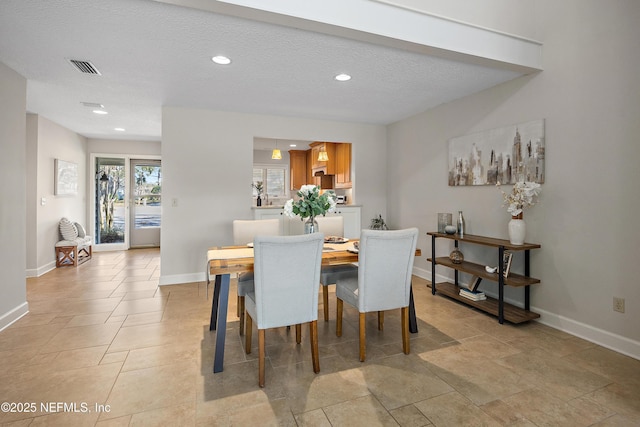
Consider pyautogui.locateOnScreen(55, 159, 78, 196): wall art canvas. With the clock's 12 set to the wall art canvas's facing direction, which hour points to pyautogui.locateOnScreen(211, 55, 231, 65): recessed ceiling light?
The recessed ceiling light is roughly at 1 o'clock from the wall art canvas.

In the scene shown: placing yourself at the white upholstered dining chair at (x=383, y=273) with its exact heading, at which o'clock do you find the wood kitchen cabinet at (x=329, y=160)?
The wood kitchen cabinet is roughly at 1 o'clock from the white upholstered dining chair.

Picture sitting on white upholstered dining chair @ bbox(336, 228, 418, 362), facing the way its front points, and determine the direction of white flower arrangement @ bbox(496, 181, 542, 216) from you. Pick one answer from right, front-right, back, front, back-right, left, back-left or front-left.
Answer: right

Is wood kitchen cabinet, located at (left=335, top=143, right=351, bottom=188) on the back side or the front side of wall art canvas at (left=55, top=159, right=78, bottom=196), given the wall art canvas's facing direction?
on the front side

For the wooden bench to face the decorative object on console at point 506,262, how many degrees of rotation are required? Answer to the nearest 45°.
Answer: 0° — it already faces it

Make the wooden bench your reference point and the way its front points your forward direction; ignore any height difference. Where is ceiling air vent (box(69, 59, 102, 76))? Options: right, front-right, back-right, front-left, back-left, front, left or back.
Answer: front-right

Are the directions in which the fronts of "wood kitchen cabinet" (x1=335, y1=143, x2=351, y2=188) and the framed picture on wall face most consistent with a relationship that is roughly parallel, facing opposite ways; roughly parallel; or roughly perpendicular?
roughly perpendicular

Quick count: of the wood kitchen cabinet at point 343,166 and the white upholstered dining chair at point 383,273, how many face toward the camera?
1

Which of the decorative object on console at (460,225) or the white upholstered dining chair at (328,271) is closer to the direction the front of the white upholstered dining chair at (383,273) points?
the white upholstered dining chair

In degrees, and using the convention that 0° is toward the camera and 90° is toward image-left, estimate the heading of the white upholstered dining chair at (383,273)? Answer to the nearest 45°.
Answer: approximately 135°

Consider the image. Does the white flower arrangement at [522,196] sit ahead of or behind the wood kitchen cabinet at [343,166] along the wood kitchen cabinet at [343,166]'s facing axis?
ahead

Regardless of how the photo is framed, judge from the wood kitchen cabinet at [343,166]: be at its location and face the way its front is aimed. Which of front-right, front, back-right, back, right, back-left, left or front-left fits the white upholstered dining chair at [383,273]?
front
